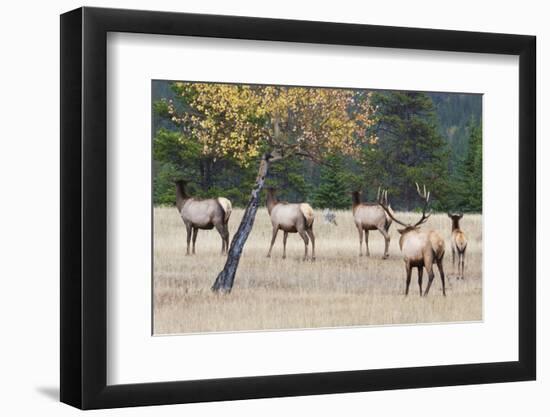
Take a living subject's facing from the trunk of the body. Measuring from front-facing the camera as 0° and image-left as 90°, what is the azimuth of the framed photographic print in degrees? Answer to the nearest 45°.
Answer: approximately 315°
